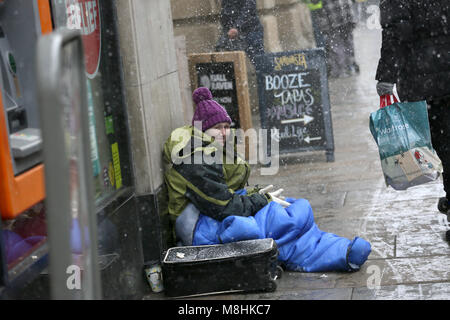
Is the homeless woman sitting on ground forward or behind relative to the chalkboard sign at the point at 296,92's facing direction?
forward

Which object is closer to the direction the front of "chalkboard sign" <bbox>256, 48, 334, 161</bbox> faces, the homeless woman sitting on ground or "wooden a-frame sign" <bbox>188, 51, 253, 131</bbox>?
the homeless woman sitting on ground

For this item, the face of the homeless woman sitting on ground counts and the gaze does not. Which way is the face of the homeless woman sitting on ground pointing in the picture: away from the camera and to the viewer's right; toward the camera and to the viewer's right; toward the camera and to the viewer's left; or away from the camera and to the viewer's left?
toward the camera and to the viewer's right

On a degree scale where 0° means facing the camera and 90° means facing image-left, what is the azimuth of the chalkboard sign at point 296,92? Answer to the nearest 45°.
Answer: approximately 0°

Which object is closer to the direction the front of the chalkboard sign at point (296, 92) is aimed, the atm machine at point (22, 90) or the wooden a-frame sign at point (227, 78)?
the atm machine

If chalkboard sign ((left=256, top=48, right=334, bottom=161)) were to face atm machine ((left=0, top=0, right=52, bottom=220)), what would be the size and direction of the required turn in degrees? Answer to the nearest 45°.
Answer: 0° — it already faces it

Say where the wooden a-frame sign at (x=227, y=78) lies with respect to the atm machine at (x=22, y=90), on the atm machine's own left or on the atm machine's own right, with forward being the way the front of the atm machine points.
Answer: on the atm machine's own left

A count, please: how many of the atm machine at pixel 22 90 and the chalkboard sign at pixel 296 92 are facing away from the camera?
0

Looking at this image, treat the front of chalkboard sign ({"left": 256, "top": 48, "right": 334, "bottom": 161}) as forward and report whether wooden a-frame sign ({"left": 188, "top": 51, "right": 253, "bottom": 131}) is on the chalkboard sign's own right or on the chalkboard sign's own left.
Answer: on the chalkboard sign's own right

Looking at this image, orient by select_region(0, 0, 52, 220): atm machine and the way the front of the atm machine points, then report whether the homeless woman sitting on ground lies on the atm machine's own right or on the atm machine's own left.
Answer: on the atm machine's own left
